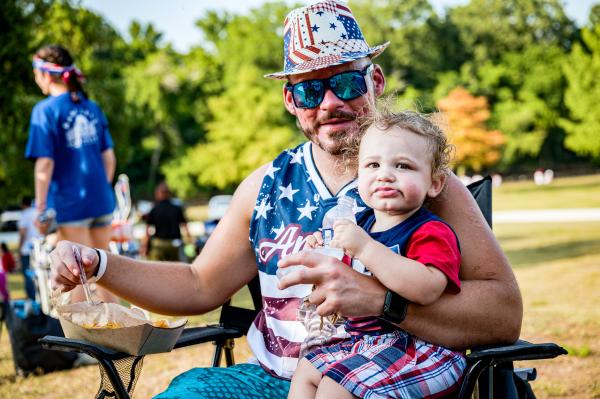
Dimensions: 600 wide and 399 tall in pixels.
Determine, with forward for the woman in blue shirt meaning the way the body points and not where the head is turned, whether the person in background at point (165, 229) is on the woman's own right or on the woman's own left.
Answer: on the woman's own right

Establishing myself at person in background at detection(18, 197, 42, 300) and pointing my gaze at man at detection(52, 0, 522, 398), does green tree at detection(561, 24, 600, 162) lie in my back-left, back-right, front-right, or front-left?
back-left

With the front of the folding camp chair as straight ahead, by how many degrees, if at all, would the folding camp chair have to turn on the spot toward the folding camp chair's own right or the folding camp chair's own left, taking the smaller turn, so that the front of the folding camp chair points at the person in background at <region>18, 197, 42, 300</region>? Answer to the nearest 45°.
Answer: approximately 135° to the folding camp chair's own right

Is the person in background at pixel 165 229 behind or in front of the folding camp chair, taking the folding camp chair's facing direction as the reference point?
behind

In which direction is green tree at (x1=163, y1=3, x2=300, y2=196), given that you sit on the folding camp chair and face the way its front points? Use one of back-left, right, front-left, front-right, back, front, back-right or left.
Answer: back
